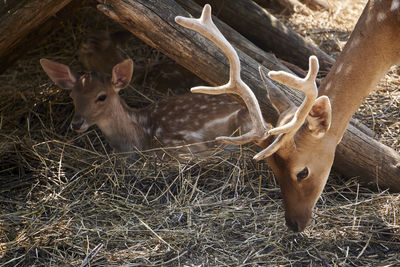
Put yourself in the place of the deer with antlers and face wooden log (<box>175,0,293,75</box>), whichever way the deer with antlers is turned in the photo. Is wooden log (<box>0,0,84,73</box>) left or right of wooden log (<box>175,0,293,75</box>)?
left

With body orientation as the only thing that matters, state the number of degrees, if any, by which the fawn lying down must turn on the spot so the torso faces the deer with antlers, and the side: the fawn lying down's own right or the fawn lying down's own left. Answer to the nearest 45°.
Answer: approximately 135° to the fawn lying down's own left

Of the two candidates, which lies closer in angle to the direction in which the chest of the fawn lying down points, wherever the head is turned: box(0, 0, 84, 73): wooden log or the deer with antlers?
the wooden log

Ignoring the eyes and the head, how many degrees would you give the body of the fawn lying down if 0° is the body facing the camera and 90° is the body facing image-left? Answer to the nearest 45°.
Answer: approximately 90°
